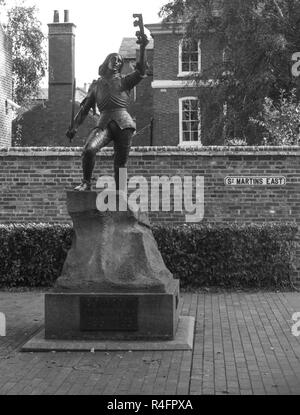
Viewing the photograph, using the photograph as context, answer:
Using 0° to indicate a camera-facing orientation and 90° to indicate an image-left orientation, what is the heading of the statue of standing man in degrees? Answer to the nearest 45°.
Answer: approximately 0°

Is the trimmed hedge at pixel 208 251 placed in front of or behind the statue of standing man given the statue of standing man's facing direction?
behind
